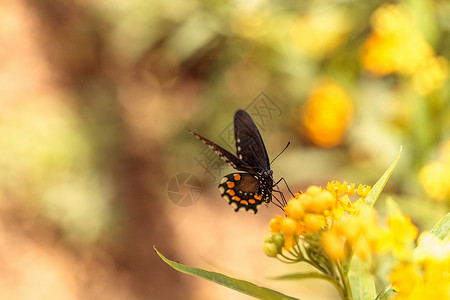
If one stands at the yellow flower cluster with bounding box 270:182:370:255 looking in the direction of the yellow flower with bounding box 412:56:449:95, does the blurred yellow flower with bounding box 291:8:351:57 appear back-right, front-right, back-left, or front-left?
front-left

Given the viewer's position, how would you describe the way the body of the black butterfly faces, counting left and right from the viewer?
facing to the right of the viewer
